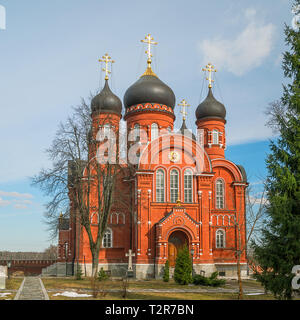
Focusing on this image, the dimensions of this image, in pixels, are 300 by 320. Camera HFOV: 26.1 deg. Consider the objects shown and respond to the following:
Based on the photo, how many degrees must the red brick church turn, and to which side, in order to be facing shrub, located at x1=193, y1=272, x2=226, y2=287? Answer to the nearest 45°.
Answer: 0° — it already faces it

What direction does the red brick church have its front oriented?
toward the camera

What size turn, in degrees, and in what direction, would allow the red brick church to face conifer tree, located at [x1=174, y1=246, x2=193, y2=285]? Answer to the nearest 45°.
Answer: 0° — it already faces it

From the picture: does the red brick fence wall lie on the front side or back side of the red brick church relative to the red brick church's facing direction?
on the back side

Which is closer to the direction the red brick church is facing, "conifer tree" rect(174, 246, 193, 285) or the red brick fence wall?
the conifer tree
